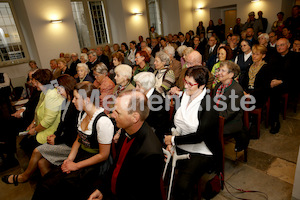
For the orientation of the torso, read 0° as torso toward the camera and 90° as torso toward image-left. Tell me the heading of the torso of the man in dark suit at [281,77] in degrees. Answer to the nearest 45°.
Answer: approximately 45°

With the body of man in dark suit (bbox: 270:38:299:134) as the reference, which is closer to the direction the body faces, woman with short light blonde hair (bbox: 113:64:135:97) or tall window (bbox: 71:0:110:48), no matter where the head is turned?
the woman with short light blonde hair

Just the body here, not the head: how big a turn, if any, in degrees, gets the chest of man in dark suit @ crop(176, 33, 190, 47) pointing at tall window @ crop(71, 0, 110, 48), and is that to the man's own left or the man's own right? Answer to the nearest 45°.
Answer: approximately 45° to the man's own right

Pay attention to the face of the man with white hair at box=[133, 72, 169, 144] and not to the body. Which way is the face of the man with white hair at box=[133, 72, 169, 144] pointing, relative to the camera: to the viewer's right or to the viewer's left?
to the viewer's left

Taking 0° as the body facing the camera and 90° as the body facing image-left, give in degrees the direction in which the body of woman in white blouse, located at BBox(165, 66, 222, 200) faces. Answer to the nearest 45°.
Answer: approximately 45°

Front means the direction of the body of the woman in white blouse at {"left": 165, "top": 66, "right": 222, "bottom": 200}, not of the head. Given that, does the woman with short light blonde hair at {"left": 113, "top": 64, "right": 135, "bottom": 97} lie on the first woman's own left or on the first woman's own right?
on the first woman's own right

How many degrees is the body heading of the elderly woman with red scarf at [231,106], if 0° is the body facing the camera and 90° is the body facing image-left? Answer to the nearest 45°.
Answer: approximately 45°

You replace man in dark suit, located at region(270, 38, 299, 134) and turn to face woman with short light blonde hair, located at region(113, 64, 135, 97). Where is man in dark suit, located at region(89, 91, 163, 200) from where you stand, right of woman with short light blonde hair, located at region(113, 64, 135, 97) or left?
left

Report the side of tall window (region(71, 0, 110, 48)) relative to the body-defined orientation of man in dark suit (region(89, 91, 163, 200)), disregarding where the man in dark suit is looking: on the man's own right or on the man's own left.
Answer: on the man's own right

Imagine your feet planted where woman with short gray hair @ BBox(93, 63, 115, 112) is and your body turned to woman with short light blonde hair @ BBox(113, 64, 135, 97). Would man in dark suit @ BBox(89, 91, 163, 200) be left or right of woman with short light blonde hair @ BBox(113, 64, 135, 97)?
right
